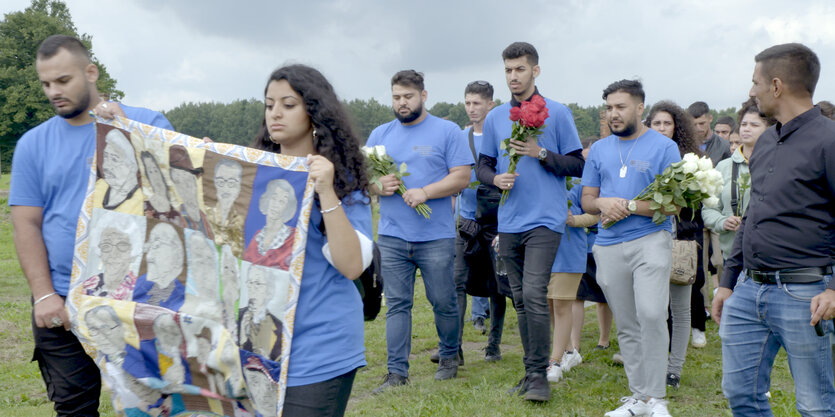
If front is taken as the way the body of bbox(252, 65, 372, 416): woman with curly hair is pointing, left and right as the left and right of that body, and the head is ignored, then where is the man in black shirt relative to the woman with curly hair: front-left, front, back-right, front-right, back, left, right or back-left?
back-left

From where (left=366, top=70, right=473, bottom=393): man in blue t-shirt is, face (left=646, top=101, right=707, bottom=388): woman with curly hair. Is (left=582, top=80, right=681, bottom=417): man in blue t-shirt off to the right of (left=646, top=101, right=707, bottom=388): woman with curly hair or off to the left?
right

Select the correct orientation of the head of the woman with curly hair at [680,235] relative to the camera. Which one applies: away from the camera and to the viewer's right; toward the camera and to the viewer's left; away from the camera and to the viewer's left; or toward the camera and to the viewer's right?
toward the camera and to the viewer's left

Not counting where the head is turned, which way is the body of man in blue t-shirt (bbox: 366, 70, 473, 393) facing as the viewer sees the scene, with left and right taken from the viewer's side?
facing the viewer and to the left of the viewer

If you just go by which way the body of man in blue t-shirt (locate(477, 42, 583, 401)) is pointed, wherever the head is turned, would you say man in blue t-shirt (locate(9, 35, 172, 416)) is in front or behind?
in front

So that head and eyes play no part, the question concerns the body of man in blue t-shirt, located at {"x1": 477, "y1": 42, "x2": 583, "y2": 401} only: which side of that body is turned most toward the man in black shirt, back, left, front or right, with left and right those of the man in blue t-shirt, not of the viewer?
left
